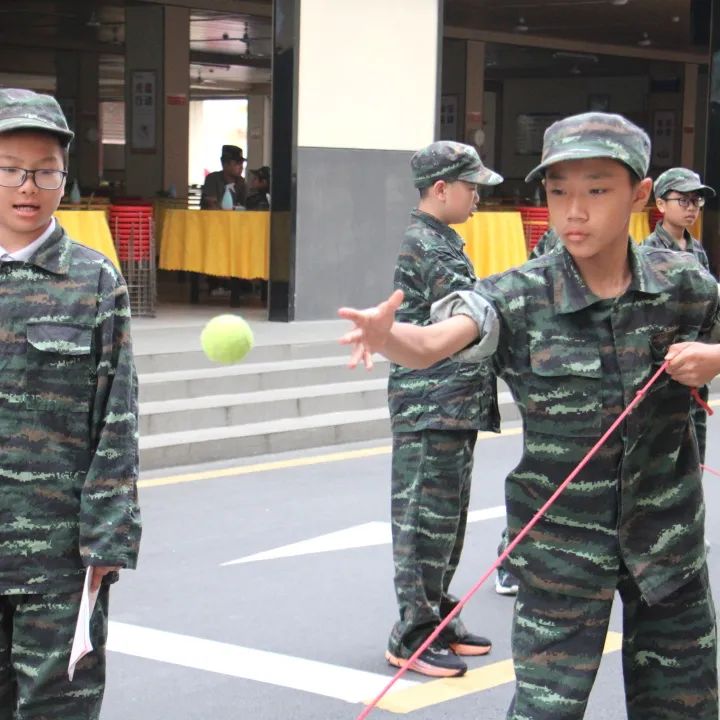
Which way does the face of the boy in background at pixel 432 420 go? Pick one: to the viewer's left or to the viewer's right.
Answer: to the viewer's right

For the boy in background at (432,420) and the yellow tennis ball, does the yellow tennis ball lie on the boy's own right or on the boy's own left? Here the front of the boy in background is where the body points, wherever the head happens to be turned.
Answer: on the boy's own right

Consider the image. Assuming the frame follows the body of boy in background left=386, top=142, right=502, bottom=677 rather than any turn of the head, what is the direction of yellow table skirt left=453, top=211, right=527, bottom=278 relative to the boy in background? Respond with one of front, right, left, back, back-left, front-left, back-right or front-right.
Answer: left

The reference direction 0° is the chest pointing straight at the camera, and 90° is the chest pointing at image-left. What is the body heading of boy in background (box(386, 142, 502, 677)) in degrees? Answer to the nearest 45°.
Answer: approximately 270°

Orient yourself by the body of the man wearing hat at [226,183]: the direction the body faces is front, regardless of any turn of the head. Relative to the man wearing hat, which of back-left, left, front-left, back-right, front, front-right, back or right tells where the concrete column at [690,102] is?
left

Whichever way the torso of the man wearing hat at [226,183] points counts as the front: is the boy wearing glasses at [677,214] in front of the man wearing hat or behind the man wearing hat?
in front

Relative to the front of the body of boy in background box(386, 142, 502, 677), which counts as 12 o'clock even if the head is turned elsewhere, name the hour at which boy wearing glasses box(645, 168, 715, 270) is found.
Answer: The boy wearing glasses is roughly at 10 o'clock from the boy in background.

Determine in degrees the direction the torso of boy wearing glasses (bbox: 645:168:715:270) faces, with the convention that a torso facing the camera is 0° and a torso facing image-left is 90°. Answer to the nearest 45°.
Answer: approximately 315°

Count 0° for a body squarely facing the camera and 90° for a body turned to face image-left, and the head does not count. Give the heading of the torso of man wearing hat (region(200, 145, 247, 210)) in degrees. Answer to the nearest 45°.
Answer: approximately 315°

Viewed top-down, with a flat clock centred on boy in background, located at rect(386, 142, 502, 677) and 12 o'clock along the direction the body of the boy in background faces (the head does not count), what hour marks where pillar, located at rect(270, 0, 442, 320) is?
The pillar is roughly at 9 o'clock from the boy in background.

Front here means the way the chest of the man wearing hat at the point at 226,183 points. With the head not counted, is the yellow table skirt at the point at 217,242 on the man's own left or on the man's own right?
on the man's own right
